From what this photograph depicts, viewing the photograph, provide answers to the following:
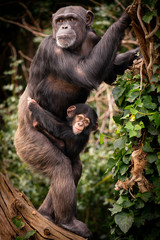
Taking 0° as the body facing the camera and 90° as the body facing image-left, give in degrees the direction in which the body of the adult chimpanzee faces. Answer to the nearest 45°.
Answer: approximately 315°
